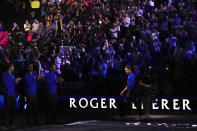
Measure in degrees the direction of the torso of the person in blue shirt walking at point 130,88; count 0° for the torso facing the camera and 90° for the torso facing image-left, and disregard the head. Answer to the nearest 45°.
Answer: approximately 90°

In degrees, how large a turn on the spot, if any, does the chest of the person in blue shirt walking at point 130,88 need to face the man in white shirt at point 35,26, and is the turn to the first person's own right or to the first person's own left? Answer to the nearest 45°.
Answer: approximately 45° to the first person's own right
